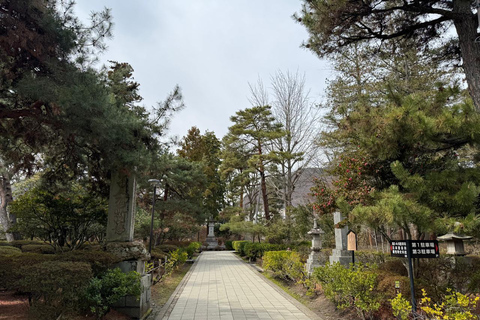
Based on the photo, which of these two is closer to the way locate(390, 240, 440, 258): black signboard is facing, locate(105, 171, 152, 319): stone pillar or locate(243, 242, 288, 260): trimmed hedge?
the stone pillar

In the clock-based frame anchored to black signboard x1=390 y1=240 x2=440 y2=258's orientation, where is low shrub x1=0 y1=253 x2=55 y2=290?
The low shrub is roughly at 2 o'clock from the black signboard.

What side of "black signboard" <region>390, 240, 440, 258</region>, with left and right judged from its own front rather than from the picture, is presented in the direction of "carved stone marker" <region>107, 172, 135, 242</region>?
right

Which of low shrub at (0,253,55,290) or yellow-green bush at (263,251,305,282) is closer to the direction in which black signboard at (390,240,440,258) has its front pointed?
the low shrub

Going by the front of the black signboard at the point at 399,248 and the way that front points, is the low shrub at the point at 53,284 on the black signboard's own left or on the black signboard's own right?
on the black signboard's own right

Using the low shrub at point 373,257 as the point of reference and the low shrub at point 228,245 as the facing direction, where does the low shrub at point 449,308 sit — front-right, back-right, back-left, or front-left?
back-left

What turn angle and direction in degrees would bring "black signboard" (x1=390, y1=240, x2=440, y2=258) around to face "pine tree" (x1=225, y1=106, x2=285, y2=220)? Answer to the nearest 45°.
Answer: approximately 135° to its right

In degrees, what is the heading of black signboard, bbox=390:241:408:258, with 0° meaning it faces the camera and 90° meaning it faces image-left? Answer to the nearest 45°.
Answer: approximately 0°
